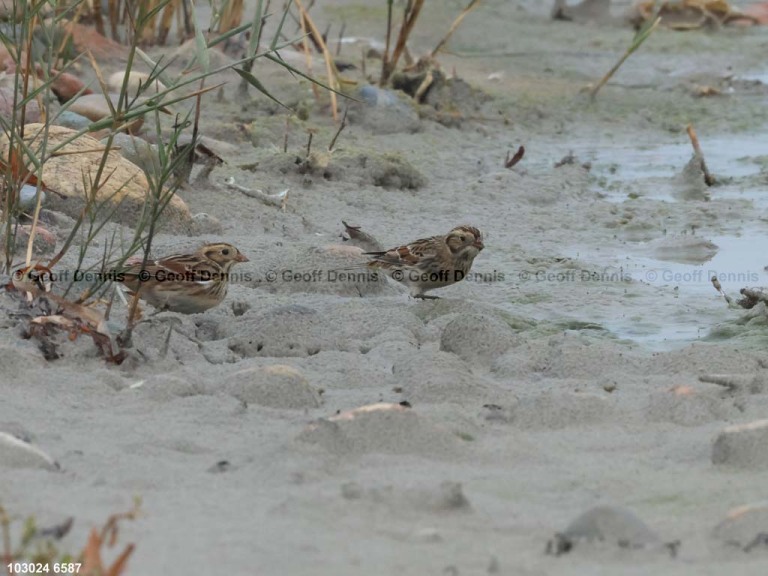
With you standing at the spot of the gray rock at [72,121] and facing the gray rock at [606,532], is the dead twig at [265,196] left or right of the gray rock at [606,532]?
left

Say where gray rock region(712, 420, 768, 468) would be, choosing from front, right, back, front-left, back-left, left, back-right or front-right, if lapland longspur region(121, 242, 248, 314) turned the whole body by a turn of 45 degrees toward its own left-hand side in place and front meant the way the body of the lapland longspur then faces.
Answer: right

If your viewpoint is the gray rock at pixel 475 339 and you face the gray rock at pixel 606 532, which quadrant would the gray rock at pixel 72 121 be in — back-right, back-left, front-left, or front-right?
back-right

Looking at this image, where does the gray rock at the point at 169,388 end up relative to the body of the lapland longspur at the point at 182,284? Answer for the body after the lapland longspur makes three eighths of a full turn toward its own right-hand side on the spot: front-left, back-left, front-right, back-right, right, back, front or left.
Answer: front-left

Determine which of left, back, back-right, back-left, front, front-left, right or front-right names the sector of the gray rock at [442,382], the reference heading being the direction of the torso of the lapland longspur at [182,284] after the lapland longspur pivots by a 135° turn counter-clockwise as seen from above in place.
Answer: back

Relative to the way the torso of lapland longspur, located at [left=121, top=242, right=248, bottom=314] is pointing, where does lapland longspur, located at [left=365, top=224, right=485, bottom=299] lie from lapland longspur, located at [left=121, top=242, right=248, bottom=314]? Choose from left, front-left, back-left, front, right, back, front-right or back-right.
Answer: front-left

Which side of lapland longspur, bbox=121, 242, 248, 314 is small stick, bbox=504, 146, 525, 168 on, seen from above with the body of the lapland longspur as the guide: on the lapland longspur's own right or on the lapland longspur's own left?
on the lapland longspur's own left

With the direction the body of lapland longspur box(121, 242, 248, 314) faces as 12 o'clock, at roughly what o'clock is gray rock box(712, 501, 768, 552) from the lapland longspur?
The gray rock is roughly at 2 o'clock from the lapland longspur.

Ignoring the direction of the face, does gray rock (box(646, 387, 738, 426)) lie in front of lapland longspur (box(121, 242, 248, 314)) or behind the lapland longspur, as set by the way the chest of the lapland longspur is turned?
in front

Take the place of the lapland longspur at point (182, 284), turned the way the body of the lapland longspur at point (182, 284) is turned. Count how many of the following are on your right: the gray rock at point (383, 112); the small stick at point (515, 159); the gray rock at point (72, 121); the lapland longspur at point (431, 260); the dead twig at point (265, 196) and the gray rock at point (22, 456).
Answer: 1

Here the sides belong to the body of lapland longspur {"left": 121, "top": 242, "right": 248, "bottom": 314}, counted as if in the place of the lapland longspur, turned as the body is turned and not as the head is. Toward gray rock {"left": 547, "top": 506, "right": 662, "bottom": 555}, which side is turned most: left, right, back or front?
right

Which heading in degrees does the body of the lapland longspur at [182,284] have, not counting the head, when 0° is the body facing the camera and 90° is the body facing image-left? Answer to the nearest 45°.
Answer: approximately 270°
